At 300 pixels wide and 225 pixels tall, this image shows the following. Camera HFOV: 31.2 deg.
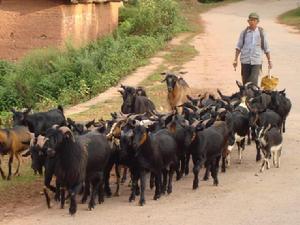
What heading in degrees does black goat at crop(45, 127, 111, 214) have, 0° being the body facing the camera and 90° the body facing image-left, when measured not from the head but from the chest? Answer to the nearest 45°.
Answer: approximately 45°

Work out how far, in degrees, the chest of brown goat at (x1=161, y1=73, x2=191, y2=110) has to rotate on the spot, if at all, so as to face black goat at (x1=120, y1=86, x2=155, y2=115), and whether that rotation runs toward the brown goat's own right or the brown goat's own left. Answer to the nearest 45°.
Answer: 0° — it already faces it

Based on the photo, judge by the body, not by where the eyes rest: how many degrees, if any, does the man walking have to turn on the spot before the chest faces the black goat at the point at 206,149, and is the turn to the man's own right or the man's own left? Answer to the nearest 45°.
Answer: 0° — they already face it

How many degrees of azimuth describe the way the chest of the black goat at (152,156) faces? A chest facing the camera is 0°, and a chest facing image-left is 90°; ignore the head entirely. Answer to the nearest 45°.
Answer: approximately 45°

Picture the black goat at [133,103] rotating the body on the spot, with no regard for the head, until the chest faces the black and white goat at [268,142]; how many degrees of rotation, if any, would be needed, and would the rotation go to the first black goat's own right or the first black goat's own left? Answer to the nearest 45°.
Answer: approximately 90° to the first black goat's own left

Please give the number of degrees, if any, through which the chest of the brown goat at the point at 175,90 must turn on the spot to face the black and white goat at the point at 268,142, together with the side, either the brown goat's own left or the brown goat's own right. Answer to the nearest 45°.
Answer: approximately 90° to the brown goat's own left

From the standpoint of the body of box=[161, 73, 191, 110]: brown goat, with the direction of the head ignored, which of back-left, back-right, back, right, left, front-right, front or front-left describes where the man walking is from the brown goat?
back-left

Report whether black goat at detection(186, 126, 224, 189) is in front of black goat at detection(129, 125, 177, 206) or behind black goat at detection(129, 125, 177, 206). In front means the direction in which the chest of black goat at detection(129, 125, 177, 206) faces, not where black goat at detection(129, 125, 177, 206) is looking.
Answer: behind

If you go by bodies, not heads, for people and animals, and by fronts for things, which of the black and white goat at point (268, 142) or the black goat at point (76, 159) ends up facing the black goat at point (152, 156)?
the black and white goat at point (268, 142)

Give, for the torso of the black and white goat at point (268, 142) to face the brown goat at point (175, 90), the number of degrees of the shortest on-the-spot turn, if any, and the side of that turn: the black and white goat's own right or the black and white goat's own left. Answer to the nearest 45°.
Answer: approximately 90° to the black and white goat's own right

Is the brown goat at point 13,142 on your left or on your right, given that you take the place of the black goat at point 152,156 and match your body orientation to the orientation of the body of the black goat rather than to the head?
on your right

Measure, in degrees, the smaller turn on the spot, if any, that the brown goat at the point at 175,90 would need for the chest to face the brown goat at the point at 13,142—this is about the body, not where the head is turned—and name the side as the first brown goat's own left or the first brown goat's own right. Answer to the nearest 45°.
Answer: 0° — it already faces it
